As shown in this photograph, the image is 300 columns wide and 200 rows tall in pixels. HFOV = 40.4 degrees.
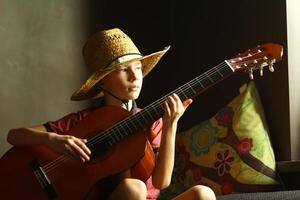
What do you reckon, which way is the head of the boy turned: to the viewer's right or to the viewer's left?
to the viewer's right

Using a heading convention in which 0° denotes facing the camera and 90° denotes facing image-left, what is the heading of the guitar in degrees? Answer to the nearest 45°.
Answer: approximately 45°
